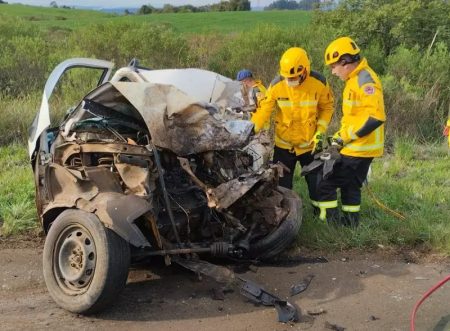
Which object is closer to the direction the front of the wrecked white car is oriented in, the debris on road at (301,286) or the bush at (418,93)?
the debris on road

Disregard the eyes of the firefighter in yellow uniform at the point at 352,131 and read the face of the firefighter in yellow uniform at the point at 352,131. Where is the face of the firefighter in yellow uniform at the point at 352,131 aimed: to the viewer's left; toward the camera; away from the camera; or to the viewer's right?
to the viewer's left

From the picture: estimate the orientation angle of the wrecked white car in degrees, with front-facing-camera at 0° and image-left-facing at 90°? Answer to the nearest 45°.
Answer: approximately 315°

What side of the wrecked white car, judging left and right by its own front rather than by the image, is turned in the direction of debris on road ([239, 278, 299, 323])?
front

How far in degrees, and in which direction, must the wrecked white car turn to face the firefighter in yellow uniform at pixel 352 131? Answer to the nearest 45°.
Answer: approximately 90° to its left

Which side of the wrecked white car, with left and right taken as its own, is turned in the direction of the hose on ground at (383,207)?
left

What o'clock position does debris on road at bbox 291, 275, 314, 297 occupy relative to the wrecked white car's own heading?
The debris on road is roughly at 11 o'clock from the wrecked white car.

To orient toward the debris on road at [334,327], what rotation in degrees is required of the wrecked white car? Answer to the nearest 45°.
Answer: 0° — it already faces it

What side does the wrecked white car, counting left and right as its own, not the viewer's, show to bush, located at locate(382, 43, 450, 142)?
left

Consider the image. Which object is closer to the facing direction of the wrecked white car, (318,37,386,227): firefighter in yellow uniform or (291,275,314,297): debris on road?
the debris on road

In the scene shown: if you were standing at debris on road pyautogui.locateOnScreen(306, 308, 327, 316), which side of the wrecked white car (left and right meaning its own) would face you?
front

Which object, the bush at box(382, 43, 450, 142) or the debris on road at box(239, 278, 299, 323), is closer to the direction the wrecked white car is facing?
the debris on road
